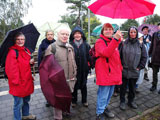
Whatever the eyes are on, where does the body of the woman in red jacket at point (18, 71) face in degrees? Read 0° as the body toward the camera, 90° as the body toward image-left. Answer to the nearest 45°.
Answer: approximately 315°
